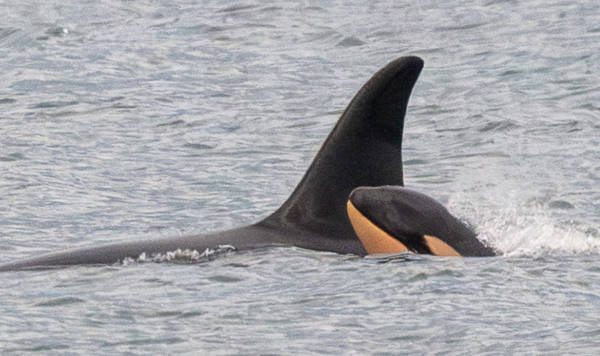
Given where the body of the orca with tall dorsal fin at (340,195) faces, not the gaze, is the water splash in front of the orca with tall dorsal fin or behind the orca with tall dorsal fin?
behind

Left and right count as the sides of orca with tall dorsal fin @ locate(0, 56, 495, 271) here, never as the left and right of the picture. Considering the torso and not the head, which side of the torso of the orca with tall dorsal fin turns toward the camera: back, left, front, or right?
left
